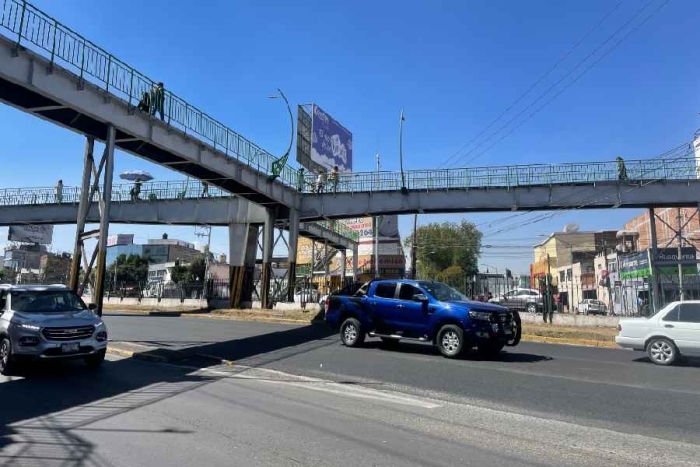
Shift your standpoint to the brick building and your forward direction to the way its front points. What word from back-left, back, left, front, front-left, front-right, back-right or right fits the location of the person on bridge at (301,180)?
front

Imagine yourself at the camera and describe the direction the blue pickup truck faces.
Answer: facing the viewer and to the right of the viewer

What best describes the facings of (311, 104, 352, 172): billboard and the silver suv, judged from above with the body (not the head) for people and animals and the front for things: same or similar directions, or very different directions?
same or similar directions

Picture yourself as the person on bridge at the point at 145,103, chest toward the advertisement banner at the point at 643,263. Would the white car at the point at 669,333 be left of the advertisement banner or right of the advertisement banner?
right

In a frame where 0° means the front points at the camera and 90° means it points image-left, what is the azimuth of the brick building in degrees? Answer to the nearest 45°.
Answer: approximately 45°

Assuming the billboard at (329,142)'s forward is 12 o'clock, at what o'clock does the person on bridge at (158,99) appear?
The person on bridge is roughly at 2 o'clock from the billboard.
